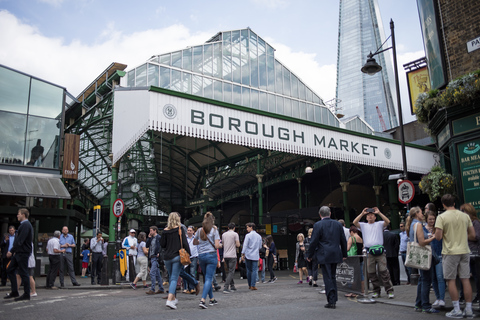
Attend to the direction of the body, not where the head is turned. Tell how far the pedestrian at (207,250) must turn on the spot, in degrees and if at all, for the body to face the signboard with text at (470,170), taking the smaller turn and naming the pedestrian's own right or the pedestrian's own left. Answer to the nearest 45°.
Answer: approximately 90° to the pedestrian's own right

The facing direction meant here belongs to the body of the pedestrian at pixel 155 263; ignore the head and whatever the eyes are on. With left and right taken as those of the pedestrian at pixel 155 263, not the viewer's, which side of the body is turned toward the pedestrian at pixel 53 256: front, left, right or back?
right

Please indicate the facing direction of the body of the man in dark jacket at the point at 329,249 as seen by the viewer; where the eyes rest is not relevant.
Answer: away from the camera

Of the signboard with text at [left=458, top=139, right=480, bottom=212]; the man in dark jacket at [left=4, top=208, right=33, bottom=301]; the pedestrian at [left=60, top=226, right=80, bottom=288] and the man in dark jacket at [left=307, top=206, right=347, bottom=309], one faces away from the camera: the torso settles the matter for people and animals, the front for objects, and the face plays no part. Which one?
the man in dark jacket at [left=307, top=206, right=347, bottom=309]

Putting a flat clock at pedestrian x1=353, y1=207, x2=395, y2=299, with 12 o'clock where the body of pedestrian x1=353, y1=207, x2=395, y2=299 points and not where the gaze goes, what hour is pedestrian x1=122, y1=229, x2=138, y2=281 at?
pedestrian x1=122, y1=229, x2=138, y2=281 is roughly at 4 o'clock from pedestrian x1=353, y1=207, x2=395, y2=299.

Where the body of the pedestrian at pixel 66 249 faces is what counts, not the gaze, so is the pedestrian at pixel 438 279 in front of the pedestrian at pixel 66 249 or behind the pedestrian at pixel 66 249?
in front

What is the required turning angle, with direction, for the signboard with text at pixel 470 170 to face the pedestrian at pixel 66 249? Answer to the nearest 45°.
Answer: approximately 45° to its right

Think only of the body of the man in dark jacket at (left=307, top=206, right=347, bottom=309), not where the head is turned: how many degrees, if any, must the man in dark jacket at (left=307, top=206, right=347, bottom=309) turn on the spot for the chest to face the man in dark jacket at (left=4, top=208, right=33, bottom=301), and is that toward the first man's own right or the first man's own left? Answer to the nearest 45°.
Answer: approximately 90° to the first man's own left

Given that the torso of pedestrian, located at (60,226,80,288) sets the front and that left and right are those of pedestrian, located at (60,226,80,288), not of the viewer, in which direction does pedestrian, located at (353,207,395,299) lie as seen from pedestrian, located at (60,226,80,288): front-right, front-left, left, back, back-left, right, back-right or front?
front-left

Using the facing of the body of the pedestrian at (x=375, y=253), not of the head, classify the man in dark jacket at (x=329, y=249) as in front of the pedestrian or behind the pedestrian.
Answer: in front

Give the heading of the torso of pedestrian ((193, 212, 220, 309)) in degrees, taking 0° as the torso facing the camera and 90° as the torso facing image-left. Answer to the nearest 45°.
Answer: approximately 180°

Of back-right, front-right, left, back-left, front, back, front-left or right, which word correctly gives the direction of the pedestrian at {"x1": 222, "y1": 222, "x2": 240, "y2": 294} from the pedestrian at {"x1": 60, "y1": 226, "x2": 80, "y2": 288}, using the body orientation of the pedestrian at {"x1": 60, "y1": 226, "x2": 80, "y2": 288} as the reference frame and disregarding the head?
front-left
